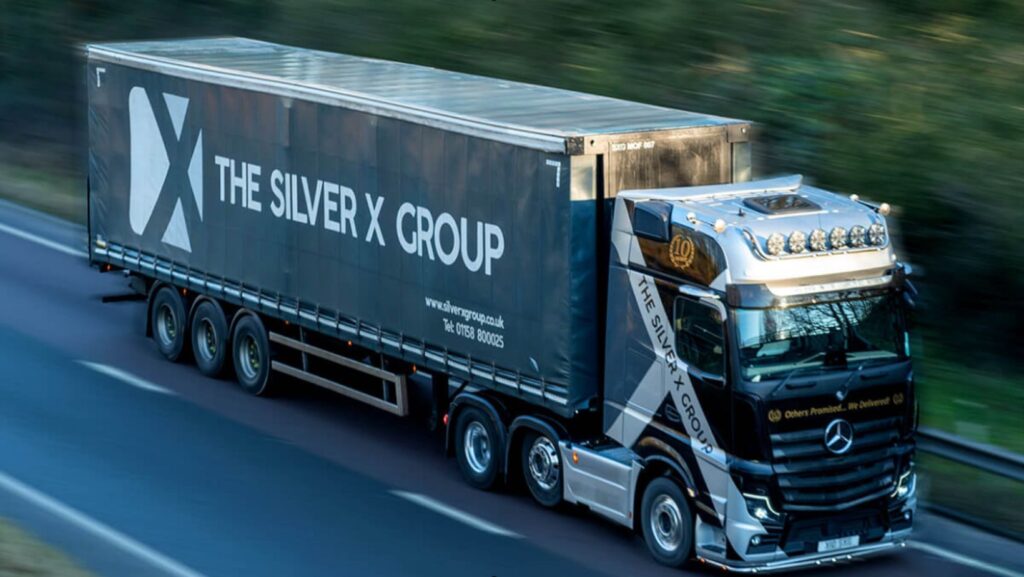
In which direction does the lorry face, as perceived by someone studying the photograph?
facing the viewer and to the right of the viewer
